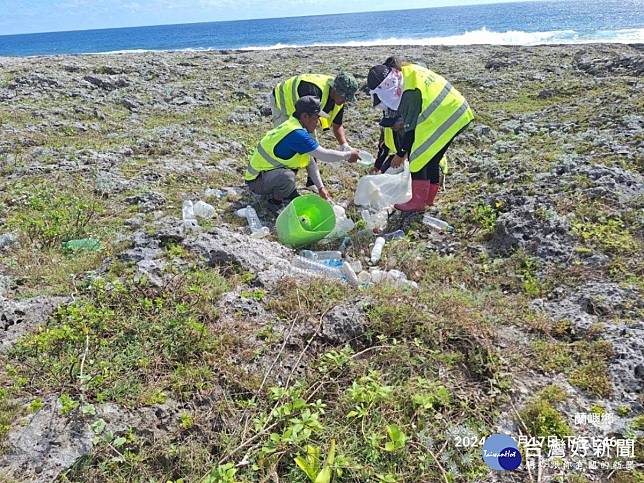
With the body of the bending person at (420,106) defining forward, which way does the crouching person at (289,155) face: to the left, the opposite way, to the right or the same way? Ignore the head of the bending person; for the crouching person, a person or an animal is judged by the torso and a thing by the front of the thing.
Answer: the opposite way

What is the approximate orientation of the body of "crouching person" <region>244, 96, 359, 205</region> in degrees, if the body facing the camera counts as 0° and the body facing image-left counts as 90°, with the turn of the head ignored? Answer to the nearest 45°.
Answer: approximately 270°

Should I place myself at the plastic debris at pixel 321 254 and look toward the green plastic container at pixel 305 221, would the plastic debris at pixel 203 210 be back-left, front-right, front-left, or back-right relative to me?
front-left

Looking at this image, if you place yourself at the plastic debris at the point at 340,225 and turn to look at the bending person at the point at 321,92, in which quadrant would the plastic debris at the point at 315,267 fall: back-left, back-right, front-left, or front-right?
back-left

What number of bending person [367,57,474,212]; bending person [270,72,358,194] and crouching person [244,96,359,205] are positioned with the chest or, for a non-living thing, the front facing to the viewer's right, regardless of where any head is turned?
2

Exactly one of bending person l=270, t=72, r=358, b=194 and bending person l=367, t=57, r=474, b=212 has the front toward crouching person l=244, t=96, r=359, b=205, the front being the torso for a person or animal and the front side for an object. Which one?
bending person l=367, t=57, r=474, b=212

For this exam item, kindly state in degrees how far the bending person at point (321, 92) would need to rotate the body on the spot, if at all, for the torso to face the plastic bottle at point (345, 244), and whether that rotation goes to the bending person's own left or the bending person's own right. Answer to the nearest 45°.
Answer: approximately 90° to the bending person's own right

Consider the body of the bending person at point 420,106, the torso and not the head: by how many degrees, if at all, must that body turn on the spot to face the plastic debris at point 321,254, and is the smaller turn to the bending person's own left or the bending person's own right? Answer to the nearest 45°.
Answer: approximately 45° to the bending person's own left

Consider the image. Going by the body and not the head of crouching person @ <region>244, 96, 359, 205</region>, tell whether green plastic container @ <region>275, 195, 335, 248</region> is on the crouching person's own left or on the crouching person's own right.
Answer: on the crouching person's own right

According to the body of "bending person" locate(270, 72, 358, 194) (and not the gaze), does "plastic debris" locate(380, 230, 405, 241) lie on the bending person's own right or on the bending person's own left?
on the bending person's own right

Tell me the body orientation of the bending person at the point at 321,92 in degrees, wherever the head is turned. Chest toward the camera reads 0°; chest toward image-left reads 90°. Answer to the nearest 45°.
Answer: approximately 270°

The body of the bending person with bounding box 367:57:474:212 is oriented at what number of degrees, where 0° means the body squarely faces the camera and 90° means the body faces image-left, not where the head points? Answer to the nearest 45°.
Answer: approximately 90°
